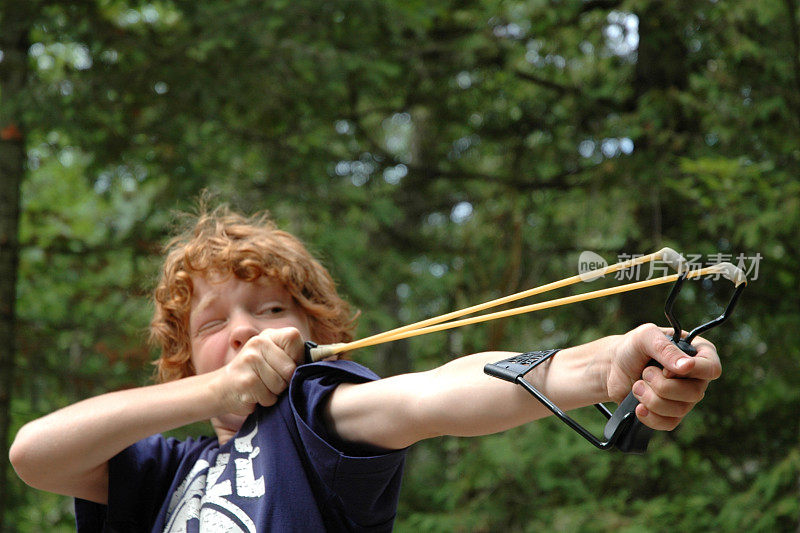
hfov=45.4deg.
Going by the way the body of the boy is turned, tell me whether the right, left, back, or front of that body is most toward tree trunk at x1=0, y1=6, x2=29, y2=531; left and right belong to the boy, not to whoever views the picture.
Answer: right

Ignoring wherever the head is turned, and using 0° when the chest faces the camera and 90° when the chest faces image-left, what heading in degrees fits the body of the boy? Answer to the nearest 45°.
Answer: approximately 45°
